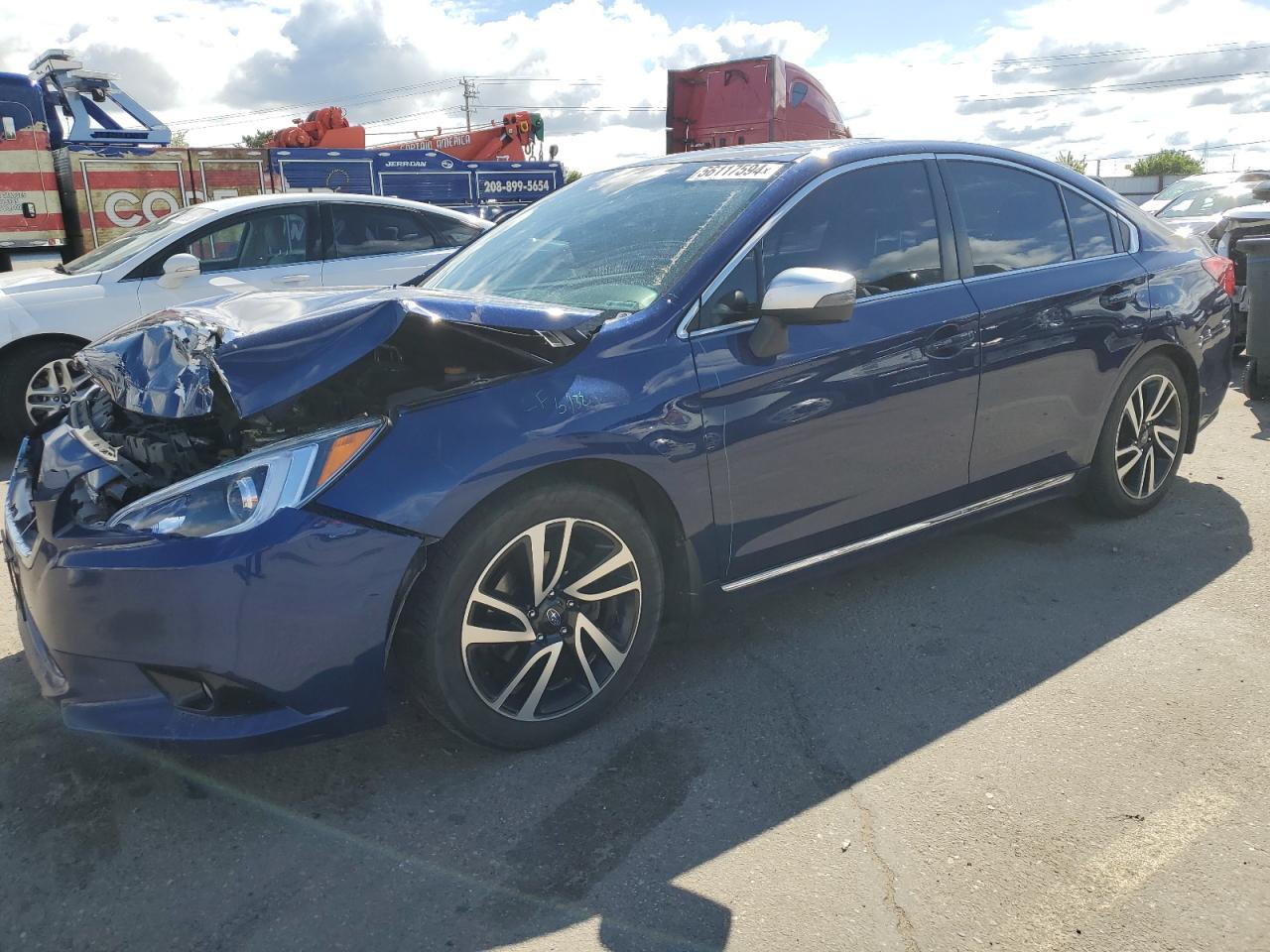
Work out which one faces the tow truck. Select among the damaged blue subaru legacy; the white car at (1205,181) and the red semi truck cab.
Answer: the white car

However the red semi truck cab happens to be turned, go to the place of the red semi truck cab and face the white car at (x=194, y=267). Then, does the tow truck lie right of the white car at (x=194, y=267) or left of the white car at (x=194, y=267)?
right

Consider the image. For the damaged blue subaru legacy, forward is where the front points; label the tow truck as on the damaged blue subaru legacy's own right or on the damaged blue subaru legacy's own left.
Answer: on the damaged blue subaru legacy's own right

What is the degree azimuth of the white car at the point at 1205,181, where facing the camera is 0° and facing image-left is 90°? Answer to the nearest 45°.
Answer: approximately 45°

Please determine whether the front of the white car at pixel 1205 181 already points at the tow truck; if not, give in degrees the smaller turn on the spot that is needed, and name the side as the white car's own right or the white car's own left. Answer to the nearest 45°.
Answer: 0° — it already faces it

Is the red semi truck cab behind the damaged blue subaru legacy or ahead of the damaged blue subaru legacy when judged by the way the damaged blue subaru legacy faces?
behind

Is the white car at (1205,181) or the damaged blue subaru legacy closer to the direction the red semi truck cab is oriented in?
the white car

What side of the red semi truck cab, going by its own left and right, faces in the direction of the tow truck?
back

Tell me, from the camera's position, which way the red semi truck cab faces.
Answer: facing away from the viewer and to the right of the viewer

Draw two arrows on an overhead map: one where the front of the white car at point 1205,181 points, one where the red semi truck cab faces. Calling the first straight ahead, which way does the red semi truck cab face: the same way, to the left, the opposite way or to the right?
the opposite way

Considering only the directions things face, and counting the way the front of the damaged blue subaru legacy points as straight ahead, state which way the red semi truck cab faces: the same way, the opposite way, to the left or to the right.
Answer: the opposite way

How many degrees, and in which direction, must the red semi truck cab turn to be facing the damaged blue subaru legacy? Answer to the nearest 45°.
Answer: approximately 135° to its right

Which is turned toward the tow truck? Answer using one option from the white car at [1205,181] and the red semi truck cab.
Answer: the white car

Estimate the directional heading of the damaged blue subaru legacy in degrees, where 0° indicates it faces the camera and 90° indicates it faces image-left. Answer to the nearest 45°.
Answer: approximately 45°
